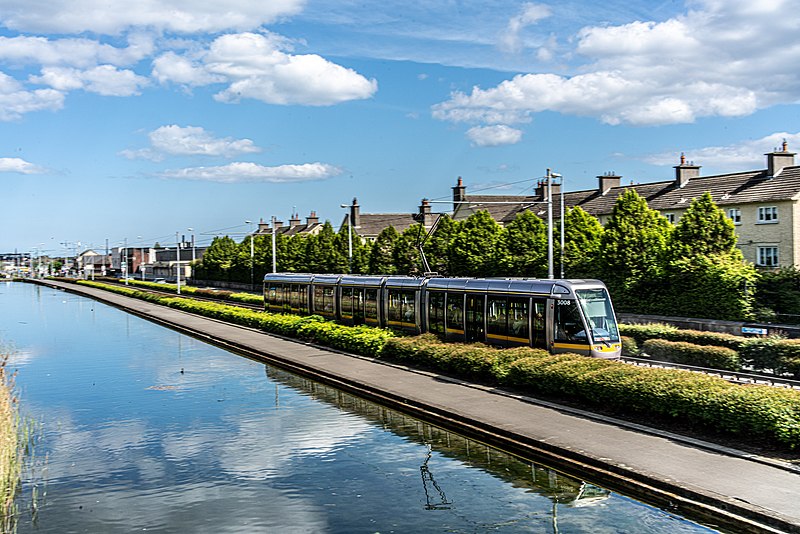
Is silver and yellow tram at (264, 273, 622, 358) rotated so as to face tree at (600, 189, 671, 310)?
no

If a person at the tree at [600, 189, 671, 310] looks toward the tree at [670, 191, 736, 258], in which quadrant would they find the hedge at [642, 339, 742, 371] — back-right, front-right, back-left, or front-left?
front-right

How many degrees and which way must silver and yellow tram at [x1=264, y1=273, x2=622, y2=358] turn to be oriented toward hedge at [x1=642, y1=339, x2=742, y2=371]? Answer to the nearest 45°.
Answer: approximately 45° to its left

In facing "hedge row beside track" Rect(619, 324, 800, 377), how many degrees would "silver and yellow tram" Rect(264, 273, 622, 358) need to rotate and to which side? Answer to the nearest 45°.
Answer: approximately 45° to its left

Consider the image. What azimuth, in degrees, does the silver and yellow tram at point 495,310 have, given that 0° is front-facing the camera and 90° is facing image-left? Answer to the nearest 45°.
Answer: approximately 315°

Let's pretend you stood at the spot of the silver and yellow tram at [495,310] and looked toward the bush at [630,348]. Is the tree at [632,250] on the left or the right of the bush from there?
left

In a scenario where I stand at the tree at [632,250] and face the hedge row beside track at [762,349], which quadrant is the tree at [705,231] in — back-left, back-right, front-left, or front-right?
front-left

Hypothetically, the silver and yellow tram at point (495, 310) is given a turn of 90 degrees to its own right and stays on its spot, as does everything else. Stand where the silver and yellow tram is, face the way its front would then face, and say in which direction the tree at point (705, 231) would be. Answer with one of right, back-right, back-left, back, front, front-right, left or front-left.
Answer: back

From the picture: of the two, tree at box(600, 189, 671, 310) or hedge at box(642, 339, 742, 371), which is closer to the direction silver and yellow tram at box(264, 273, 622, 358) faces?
the hedge

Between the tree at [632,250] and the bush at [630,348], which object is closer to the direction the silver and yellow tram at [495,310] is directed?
the bush

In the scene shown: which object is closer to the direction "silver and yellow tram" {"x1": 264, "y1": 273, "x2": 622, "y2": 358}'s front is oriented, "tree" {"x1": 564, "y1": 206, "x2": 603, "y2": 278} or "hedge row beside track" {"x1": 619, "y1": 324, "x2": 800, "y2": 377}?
the hedge row beside track
